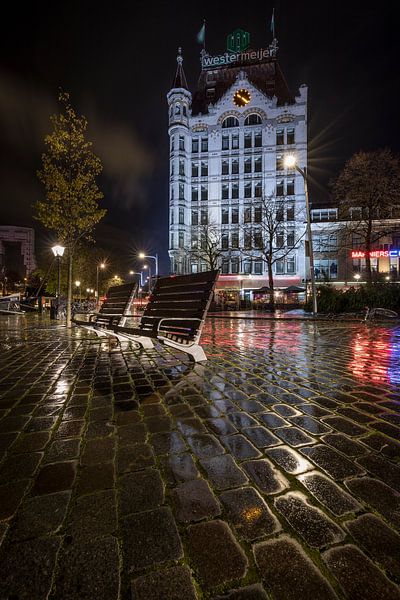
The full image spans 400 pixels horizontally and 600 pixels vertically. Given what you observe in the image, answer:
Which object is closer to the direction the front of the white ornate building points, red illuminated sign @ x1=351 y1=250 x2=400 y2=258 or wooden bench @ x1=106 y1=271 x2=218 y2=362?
the wooden bench

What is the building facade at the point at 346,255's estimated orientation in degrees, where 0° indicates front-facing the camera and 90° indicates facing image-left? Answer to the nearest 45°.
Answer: approximately 0°

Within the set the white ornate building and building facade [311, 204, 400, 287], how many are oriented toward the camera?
2

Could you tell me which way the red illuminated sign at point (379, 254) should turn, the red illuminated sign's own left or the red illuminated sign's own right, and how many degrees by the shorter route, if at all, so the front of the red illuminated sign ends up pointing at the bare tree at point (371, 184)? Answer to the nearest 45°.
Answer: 0° — it already faces it

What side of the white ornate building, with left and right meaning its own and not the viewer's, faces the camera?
front

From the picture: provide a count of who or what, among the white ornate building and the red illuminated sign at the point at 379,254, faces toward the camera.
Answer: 2

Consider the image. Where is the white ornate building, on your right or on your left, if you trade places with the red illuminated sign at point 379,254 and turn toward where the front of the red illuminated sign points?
on your right

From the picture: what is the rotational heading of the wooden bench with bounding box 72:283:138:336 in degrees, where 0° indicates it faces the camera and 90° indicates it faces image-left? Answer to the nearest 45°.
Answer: approximately 45°
